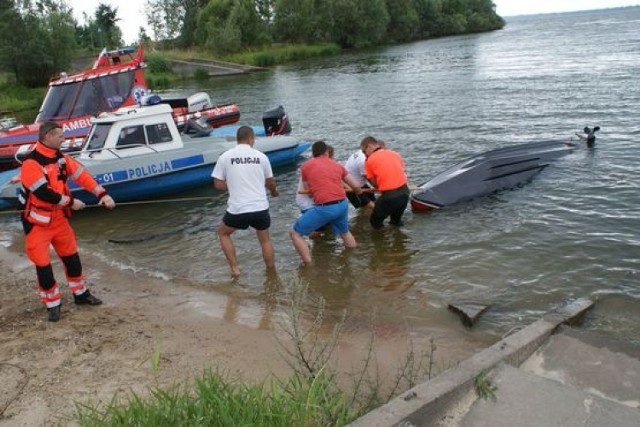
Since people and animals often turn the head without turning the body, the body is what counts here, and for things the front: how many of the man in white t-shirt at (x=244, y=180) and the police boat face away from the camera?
1

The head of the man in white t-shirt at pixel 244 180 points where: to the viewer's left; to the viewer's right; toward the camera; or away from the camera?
away from the camera

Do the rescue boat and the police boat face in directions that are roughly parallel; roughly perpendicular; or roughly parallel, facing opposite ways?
roughly parallel

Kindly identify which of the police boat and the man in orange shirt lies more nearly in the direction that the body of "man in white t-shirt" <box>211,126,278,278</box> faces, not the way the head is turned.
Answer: the police boat

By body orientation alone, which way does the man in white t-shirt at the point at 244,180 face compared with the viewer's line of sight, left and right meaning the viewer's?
facing away from the viewer

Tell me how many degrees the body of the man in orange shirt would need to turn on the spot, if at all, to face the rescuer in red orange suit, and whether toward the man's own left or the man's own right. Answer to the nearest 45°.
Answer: approximately 90° to the man's own left

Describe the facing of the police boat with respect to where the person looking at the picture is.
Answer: facing the viewer and to the left of the viewer

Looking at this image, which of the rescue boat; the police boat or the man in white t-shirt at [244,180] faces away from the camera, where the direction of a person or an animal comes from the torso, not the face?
the man in white t-shirt

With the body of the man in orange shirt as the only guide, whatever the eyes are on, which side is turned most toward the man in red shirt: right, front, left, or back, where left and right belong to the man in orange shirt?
left

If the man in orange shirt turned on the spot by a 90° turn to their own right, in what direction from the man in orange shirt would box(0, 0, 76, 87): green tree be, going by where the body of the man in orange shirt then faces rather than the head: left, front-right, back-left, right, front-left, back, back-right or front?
left

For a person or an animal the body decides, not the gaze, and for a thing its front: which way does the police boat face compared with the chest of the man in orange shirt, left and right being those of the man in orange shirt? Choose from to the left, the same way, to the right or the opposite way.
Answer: to the left

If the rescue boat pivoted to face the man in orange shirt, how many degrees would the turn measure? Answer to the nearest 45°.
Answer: approximately 90° to its left

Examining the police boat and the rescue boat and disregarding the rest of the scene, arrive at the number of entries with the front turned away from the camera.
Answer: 0

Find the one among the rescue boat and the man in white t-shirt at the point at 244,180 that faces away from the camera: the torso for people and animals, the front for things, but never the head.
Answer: the man in white t-shirt

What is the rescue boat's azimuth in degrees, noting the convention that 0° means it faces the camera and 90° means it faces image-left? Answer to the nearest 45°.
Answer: approximately 45°

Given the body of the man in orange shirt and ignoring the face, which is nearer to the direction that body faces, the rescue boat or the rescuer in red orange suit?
the rescue boat
